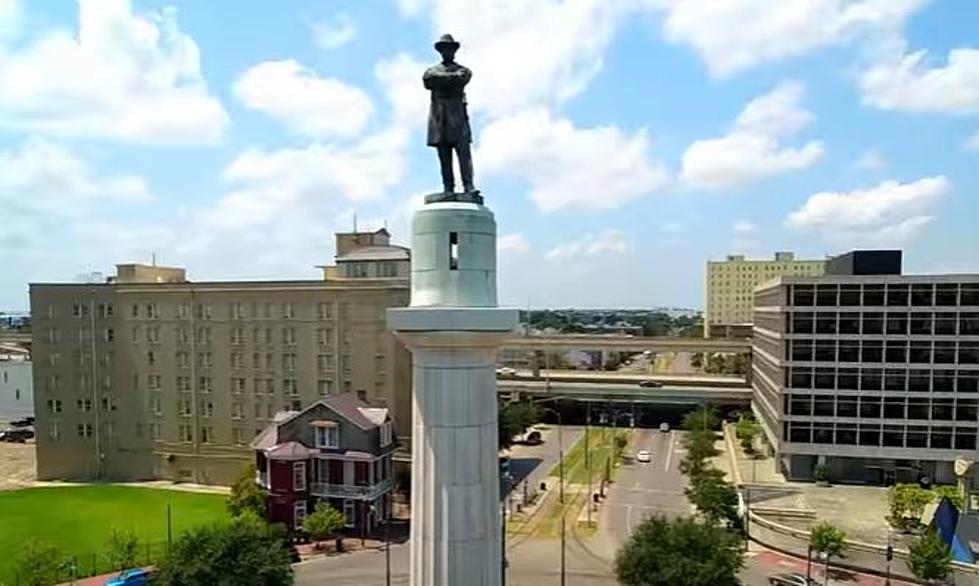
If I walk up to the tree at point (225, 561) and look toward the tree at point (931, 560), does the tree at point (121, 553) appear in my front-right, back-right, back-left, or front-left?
back-left

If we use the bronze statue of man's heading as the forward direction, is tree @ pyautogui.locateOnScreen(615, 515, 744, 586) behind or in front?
behind

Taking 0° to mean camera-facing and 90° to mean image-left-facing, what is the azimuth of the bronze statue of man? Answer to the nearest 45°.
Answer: approximately 0°

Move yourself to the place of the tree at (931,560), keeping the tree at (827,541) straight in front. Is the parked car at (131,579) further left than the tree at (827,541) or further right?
left

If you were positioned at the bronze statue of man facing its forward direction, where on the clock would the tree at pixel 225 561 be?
The tree is roughly at 5 o'clock from the bronze statue of man.

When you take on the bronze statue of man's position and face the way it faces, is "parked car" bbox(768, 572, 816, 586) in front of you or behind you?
behind

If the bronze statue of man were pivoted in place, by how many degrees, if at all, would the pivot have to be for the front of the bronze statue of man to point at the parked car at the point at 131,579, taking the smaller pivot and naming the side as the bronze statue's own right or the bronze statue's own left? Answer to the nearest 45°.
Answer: approximately 135° to the bronze statue's own right

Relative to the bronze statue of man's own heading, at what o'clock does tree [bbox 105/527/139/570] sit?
The tree is roughly at 5 o'clock from the bronze statue of man.

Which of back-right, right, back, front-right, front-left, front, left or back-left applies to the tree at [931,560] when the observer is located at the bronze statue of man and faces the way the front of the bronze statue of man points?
back-left

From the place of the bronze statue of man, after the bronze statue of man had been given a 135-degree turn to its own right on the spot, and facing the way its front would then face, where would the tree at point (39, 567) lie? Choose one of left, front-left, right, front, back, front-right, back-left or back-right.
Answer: front

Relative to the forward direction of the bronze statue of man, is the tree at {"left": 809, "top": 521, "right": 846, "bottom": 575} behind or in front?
behind

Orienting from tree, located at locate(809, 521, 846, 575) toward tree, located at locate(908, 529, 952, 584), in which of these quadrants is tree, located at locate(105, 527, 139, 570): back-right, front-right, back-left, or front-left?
back-right
